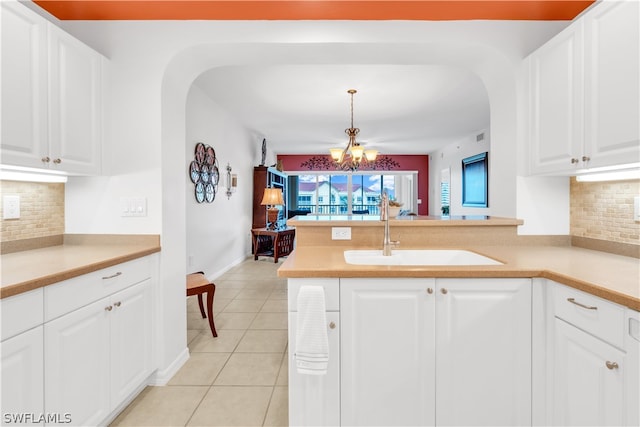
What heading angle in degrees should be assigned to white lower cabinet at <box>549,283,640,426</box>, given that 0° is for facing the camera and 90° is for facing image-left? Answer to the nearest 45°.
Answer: approximately 45°

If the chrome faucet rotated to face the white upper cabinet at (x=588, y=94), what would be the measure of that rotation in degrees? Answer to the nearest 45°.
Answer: approximately 90° to its left

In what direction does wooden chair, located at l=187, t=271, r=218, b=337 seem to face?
to the viewer's right

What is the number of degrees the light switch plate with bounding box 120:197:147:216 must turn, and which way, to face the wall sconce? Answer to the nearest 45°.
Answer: approximately 135° to its left

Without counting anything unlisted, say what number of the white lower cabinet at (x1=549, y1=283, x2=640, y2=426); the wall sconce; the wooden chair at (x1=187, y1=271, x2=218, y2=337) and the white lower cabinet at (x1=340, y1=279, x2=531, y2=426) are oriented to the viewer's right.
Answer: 2

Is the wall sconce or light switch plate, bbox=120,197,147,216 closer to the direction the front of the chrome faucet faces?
the light switch plate

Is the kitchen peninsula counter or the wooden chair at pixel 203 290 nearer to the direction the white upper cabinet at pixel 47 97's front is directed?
the kitchen peninsula counter

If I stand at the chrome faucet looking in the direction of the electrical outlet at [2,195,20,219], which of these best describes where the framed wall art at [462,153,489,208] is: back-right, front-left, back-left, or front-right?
back-right

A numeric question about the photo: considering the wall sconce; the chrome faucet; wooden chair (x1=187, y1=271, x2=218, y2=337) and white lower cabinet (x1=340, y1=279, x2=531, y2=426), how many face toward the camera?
2

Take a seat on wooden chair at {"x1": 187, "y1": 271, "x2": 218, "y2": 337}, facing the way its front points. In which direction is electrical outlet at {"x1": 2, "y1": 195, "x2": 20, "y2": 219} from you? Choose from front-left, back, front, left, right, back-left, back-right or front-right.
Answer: back-right

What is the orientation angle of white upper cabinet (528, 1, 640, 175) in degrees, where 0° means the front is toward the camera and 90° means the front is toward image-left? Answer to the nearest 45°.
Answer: approximately 45°

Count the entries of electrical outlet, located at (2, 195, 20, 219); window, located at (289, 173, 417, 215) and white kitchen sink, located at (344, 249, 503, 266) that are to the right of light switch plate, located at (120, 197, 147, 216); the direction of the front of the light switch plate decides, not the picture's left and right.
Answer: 1

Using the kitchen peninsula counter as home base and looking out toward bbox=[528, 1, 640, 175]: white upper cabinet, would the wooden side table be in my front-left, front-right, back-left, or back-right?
back-left
